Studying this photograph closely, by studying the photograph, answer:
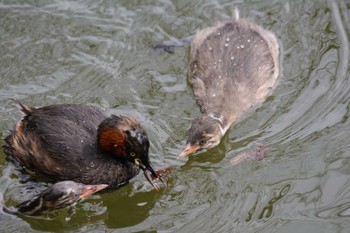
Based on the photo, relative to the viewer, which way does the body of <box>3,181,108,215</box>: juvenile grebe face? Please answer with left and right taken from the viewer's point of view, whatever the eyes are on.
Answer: facing to the right of the viewer

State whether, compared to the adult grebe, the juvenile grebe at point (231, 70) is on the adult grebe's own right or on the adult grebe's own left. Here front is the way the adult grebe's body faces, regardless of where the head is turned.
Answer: on the adult grebe's own left

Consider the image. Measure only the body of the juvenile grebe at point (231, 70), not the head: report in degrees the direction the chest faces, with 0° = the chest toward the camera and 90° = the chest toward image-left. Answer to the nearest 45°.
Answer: approximately 0°

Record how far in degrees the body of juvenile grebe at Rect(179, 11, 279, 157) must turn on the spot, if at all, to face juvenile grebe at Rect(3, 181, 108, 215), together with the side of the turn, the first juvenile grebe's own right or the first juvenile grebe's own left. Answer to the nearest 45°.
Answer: approximately 45° to the first juvenile grebe's own right

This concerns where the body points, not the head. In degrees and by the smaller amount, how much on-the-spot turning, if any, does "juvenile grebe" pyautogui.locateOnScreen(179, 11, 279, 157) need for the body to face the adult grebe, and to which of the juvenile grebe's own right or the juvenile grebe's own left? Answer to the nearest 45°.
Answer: approximately 45° to the juvenile grebe's own right

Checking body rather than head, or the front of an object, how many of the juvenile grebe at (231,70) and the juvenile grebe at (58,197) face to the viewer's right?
1

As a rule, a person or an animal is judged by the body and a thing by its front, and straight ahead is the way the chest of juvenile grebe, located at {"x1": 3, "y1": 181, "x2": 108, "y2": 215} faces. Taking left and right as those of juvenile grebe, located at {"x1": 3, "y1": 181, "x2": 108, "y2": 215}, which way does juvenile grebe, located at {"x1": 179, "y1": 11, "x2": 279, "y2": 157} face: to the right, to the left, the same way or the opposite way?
to the right

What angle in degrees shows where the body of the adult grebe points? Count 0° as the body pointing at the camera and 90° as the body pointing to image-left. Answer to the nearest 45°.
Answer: approximately 315°
